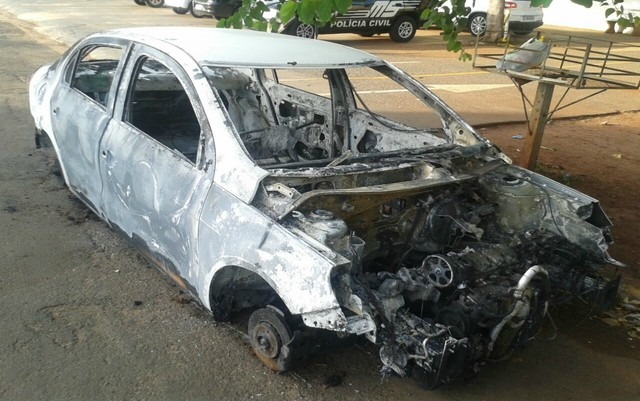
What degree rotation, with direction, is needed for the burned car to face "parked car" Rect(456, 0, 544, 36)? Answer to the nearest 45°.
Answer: approximately 135° to its left

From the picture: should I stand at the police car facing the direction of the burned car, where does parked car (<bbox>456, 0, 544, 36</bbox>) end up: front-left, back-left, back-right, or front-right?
back-left

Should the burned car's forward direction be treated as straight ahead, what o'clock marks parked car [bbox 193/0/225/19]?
The parked car is roughly at 7 o'clock from the burned car.

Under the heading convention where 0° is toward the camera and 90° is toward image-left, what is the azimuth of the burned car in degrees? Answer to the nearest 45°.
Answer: approximately 315°

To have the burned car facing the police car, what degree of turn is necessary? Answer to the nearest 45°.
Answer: approximately 135° to its left
